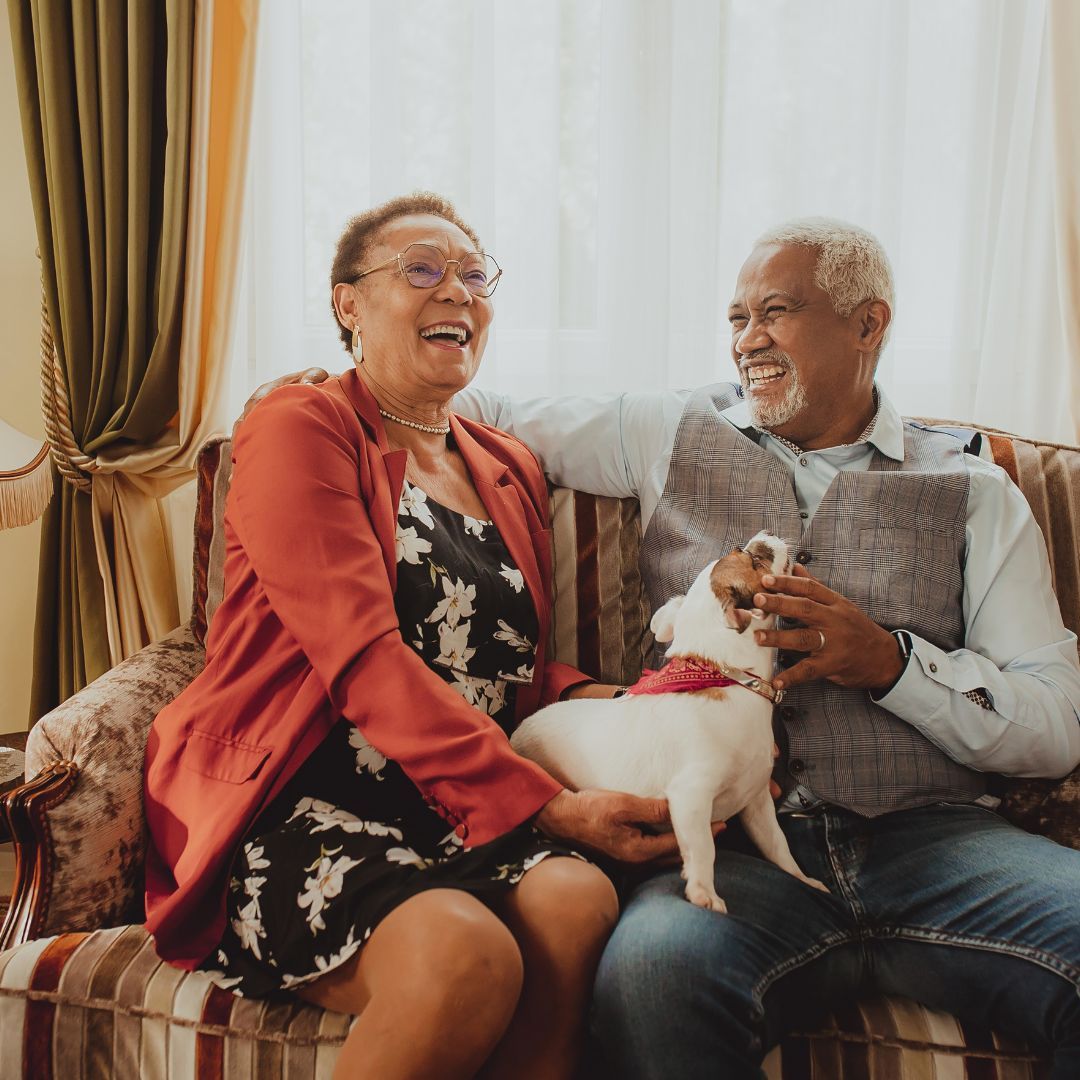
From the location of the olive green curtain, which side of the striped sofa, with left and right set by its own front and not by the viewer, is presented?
right

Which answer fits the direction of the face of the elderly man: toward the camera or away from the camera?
toward the camera

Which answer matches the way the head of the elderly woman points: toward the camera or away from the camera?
toward the camera

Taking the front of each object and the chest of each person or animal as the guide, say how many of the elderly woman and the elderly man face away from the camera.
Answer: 0

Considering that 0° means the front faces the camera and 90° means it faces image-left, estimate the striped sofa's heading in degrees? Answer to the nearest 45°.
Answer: approximately 0°

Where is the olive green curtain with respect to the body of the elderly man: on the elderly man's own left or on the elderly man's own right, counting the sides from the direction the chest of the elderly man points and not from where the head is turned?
on the elderly man's own right

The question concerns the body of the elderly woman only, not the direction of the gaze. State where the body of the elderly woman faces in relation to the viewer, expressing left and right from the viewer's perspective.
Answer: facing the viewer and to the right of the viewer
